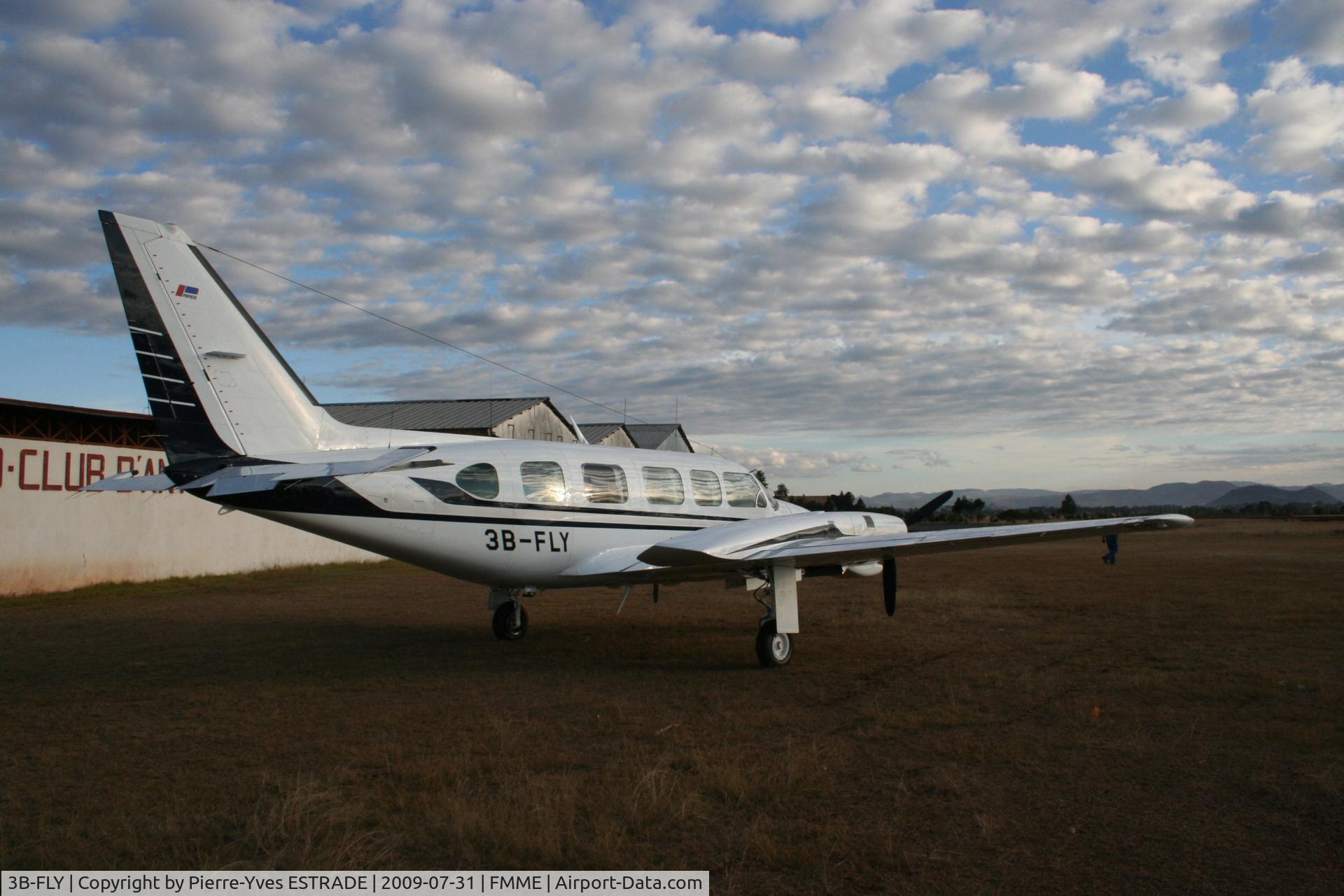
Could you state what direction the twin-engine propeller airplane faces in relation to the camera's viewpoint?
facing away from the viewer and to the right of the viewer
